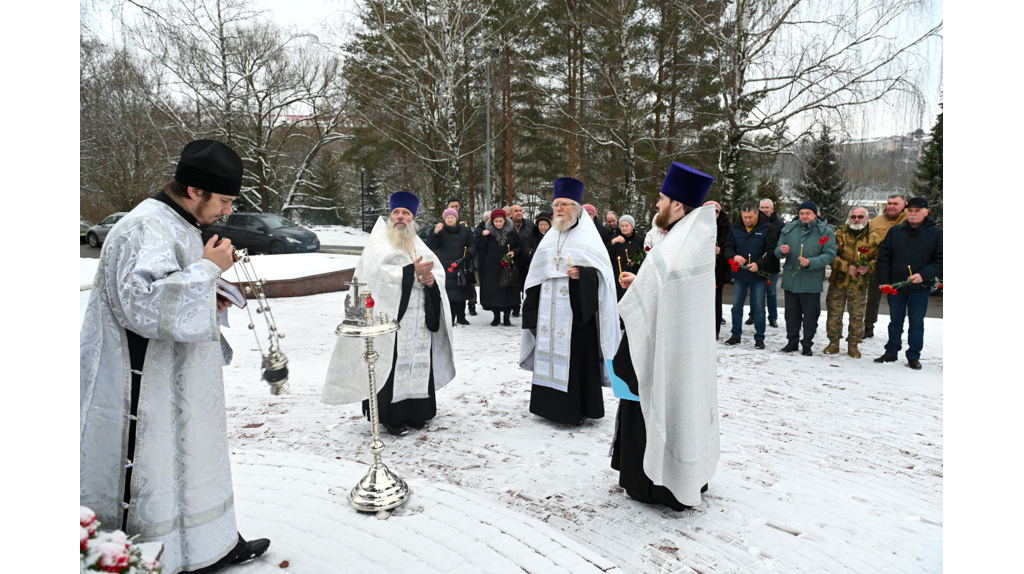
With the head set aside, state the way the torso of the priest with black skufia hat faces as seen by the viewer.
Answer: to the viewer's right

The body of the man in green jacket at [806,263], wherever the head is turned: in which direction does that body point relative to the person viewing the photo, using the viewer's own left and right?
facing the viewer and to the left of the viewer

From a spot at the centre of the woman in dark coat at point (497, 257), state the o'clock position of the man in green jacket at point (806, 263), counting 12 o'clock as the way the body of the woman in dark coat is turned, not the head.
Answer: The man in green jacket is roughly at 10 o'clock from the woman in dark coat.

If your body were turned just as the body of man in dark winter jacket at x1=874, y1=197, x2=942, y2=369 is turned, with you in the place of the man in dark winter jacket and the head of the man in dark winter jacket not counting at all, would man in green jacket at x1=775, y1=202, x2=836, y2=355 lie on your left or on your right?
on your right

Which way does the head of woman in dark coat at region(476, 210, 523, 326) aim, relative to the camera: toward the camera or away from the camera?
toward the camera

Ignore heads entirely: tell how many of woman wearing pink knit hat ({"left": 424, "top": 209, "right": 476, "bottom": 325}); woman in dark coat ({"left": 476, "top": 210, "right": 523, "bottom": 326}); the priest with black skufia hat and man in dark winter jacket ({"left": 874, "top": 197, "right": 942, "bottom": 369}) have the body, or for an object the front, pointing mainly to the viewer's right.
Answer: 1

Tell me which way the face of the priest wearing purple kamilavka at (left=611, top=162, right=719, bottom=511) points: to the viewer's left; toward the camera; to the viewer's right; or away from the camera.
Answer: to the viewer's left

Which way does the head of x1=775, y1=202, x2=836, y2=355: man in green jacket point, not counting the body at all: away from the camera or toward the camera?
toward the camera

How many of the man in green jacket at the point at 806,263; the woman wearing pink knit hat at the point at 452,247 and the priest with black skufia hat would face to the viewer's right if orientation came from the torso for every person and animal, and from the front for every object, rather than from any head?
1

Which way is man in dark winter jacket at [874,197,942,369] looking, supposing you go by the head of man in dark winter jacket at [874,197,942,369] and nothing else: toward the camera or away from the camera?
toward the camera

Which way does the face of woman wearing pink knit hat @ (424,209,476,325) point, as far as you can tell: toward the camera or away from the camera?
toward the camera

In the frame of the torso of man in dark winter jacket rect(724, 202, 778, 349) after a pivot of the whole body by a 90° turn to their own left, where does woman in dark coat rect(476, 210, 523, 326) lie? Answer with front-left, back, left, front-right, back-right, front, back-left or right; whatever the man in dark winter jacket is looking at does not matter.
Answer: back-right

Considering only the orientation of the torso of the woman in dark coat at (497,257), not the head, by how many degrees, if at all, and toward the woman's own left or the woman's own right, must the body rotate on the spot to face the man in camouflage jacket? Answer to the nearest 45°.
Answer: approximately 45° to the woman's own left

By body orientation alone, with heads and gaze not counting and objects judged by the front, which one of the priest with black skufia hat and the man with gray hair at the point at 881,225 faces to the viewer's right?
the priest with black skufia hat

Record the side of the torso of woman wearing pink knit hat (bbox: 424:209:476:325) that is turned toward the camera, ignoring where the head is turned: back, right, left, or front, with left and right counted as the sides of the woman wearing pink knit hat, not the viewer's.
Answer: front

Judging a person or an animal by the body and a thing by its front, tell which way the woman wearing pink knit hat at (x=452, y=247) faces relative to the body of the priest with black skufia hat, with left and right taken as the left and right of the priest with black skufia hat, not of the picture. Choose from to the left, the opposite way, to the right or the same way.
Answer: to the right

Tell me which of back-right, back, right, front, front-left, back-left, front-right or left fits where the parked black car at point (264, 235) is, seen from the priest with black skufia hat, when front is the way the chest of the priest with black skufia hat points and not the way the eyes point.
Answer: left

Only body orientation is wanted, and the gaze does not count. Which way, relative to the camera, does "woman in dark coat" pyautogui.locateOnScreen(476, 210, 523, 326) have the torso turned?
toward the camera
